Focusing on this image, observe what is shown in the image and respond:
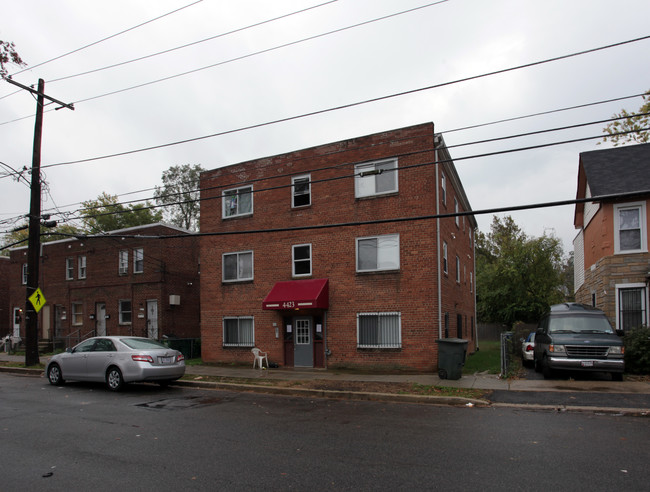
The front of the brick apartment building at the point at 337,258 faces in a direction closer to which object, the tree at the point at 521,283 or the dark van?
the dark van

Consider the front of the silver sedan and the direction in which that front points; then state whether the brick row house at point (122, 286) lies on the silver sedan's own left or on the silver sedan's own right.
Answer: on the silver sedan's own right

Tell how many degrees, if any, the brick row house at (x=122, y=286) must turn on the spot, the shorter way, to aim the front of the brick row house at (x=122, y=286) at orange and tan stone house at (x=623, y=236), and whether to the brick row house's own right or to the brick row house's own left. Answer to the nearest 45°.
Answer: approximately 90° to the brick row house's own left

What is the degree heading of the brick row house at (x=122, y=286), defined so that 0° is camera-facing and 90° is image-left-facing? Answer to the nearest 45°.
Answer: approximately 45°

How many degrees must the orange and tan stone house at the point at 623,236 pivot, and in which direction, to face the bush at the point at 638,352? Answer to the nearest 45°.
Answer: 0° — it already faces it

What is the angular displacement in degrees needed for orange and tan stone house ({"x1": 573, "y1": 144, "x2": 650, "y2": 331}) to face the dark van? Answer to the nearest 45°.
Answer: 0° — it already faces it

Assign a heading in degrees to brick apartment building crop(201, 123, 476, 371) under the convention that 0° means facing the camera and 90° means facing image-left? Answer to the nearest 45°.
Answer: approximately 45°
